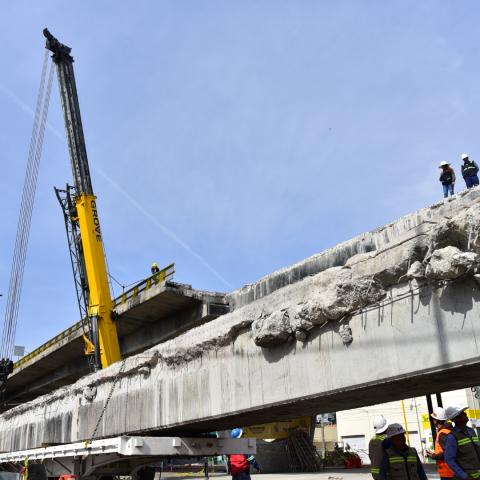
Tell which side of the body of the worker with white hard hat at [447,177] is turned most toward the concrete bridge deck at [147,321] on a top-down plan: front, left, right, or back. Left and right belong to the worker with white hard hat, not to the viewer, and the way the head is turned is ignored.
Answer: right

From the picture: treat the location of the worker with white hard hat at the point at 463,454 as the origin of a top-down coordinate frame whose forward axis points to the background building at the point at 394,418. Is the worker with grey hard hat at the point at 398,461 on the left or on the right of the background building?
left

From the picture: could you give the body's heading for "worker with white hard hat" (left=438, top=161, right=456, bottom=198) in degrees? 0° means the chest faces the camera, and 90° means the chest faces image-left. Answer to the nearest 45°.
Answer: approximately 45°

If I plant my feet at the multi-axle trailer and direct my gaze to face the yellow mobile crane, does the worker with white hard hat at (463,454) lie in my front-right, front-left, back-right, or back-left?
back-right
